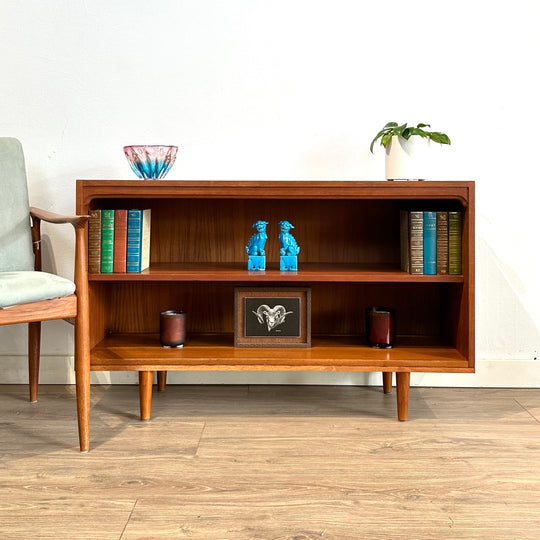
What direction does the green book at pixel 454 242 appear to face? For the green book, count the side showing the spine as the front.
toward the camera

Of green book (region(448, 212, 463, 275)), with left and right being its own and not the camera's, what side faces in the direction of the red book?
right

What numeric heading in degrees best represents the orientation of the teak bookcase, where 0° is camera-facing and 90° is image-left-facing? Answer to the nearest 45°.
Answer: approximately 0°

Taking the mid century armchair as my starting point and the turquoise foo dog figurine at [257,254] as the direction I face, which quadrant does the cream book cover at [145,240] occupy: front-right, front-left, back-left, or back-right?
front-left

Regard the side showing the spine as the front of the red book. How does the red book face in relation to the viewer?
toward the camera

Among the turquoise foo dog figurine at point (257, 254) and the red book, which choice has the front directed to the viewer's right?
the turquoise foo dog figurine

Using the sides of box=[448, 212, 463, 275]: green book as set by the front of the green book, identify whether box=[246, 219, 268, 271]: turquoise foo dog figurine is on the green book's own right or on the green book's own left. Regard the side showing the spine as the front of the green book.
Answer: on the green book's own right

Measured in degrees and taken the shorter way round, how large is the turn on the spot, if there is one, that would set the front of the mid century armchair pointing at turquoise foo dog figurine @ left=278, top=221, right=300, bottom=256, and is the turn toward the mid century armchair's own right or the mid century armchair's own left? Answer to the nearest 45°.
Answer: approximately 45° to the mid century armchair's own left

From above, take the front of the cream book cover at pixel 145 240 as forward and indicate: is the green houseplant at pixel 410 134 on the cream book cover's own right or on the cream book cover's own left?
on the cream book cover's own left
